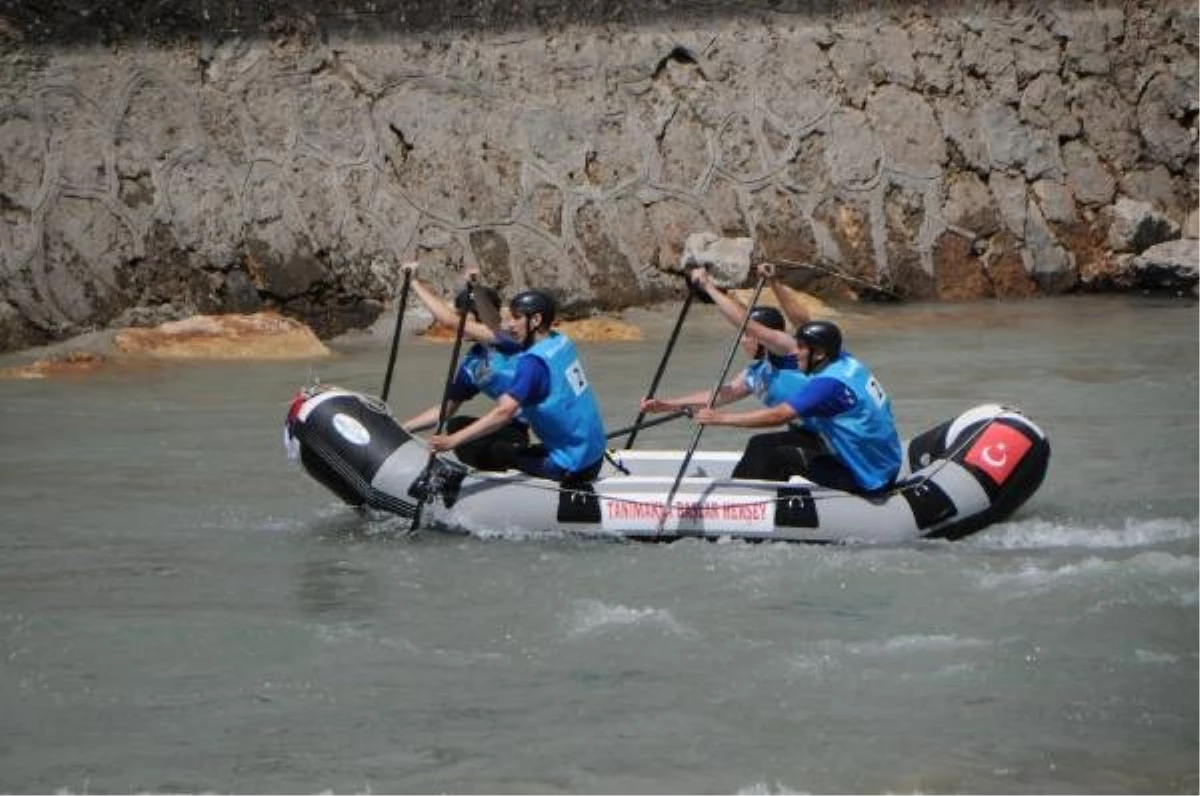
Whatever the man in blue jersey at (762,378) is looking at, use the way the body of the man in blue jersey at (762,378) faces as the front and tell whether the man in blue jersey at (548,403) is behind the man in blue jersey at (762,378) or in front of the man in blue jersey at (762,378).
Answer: in front

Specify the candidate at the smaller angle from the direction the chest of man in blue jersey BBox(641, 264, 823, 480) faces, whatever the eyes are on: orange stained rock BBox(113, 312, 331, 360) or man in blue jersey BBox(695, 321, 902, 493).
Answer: the orange stained rock

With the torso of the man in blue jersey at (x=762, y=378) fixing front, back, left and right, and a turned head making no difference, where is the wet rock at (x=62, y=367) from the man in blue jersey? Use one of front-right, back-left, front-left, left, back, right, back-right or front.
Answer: front-right

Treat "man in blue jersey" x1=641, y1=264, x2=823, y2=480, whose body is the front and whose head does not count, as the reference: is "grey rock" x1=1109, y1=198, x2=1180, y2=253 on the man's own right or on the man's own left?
on the man's own right

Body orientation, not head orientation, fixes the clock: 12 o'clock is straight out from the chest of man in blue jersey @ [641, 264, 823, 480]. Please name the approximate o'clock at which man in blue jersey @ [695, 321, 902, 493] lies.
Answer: man in blue jersey @ [695, 321, 902, 493] is roughly at 8 o'clock from man in blue jersey @ [641, 264, 823, 480].

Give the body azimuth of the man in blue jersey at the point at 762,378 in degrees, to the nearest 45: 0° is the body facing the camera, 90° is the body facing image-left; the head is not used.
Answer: approximately 90°

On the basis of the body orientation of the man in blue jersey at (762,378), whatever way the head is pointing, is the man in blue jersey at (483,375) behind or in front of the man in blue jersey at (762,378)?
in front

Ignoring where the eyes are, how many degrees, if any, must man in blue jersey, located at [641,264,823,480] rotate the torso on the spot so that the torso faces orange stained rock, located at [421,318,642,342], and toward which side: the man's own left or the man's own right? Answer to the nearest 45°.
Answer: approximately 90° to the man's own right

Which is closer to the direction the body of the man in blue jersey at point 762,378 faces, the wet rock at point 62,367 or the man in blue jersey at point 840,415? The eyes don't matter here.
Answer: the wet rock

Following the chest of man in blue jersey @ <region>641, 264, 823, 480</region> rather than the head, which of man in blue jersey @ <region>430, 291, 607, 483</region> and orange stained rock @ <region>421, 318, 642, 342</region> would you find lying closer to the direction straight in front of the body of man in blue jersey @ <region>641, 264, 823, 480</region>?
the man in blue jersey
